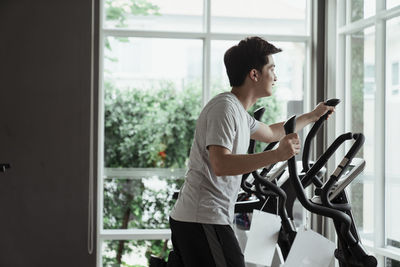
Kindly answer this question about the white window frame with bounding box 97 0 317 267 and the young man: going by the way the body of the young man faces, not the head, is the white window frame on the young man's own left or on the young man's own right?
on the young man's own left

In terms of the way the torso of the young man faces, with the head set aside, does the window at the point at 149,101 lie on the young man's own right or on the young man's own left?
on the young man's own left

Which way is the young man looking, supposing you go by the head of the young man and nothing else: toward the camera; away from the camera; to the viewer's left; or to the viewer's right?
to the viewer's right

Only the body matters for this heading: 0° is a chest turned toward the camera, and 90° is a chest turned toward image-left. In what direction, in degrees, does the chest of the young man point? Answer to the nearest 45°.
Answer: approximately 270°
